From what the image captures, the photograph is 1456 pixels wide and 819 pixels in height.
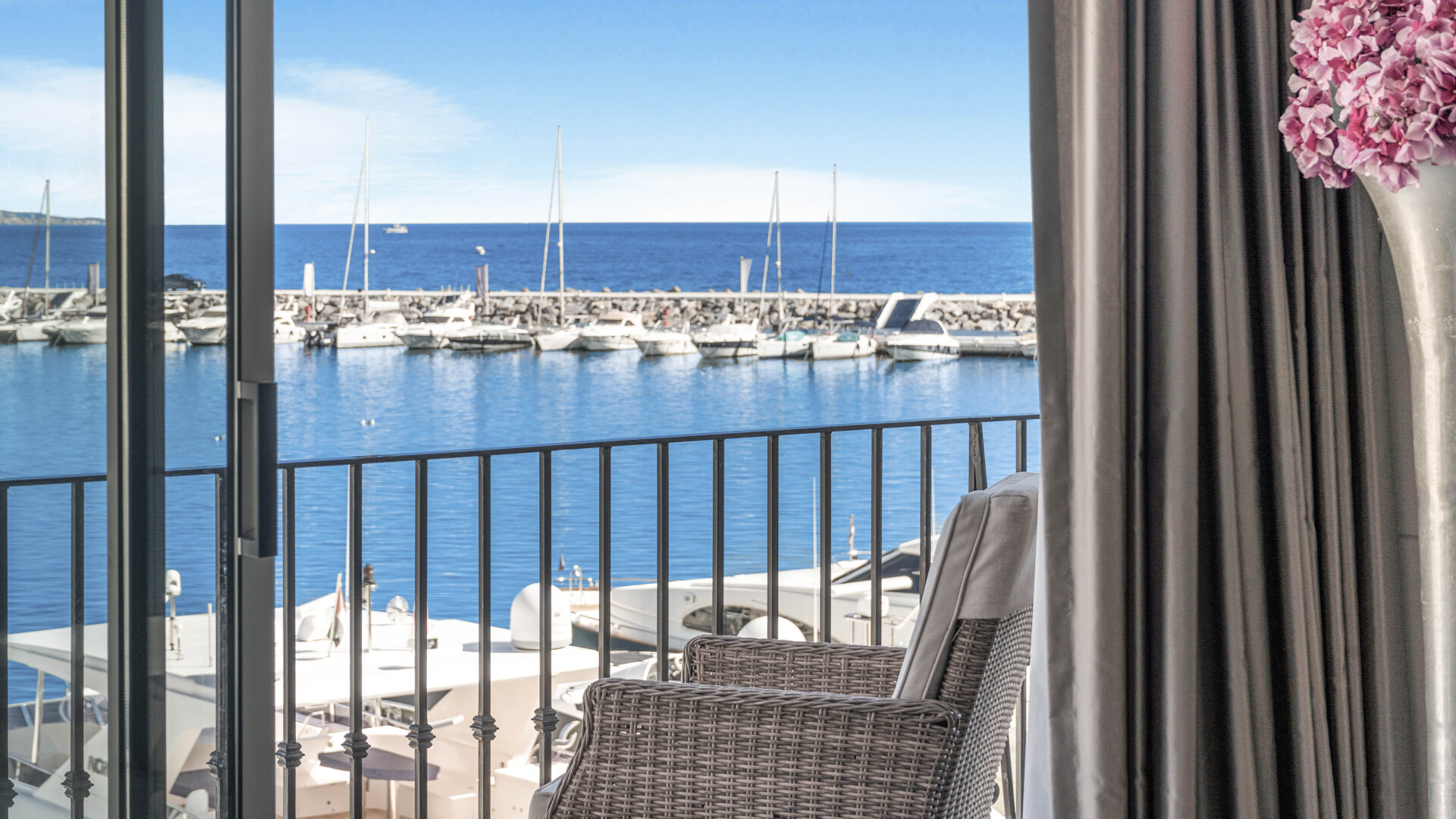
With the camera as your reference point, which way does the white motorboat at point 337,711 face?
facing away from the viewer and to the left of the viewer

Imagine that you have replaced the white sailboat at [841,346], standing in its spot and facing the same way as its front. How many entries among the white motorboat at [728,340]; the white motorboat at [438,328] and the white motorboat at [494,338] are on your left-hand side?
0

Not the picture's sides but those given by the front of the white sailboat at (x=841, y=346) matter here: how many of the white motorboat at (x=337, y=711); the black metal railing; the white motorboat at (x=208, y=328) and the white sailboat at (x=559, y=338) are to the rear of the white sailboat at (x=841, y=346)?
0

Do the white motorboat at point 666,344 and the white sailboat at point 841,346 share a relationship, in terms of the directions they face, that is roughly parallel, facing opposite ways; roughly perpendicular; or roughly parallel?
roughly parallel

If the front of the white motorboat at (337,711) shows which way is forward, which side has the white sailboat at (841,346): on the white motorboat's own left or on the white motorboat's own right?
on the white motorboat's own right

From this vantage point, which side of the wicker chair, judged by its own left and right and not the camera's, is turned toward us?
left

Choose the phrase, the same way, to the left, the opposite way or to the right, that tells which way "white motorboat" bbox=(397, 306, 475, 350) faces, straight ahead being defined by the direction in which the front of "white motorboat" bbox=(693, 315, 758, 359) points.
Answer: the same way

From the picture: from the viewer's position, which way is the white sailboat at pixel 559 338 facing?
facing the viewer and to the left of the viewer

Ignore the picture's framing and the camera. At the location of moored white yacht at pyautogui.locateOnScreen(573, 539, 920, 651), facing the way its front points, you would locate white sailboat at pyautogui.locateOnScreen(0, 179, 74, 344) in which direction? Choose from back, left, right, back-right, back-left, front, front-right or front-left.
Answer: left

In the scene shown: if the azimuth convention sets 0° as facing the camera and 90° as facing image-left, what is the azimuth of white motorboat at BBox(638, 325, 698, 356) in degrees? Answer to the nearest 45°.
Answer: approximately 45°

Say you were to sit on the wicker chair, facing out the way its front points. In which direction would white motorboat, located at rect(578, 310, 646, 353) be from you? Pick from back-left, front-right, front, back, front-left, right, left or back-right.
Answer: right

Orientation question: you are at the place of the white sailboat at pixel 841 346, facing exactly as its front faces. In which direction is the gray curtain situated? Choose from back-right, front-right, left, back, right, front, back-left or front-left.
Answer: front-left

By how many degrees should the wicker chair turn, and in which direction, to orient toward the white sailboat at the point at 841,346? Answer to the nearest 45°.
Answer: approximately 90° to its right

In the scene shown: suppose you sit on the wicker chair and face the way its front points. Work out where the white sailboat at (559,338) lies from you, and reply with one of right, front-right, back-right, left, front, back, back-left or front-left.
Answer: right
